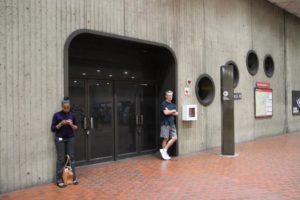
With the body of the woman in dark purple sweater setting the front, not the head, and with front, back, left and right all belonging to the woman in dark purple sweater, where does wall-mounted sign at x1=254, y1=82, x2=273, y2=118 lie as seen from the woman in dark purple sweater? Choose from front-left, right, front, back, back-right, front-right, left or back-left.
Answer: back-left

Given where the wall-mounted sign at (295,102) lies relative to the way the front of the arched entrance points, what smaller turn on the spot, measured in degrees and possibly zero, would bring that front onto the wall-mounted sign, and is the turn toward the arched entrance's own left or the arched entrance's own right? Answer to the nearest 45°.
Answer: approximately 90° to the arched entrance's own left

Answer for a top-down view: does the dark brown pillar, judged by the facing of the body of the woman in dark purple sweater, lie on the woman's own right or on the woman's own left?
on the woman's own left

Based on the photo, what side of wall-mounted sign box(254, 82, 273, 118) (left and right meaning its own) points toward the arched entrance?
right

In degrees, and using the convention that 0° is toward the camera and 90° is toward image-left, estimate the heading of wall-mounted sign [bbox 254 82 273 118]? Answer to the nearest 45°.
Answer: approximately 315°

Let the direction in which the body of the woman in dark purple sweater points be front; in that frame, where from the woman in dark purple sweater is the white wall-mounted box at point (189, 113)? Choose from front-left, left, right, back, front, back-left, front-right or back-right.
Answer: back-left

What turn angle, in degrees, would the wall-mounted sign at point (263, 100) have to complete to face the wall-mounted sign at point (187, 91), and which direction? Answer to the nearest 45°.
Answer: approximately 90° to its right

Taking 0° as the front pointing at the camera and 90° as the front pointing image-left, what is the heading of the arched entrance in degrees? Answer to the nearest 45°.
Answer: approximately 315°

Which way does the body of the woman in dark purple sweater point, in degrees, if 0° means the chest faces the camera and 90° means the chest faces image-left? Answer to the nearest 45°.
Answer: approximately 0°

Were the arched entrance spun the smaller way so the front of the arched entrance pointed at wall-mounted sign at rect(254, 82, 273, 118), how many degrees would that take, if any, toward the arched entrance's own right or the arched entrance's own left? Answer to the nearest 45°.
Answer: approximately 90° to the arched entrance's own left

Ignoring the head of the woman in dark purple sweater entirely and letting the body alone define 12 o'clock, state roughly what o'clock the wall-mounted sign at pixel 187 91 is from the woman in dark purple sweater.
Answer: The wall-mounted sign is roughly at 8 o'clock from the woman in dark purple sweater.

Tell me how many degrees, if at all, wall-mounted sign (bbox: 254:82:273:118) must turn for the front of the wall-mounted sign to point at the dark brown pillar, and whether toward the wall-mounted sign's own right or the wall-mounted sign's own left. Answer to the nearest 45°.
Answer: approximately 45° to the wall-mounted sign's own right

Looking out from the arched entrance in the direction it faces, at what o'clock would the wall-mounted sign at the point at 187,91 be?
The wall-mounted sign is roughly at 10 o'clock from the arched entrance.
